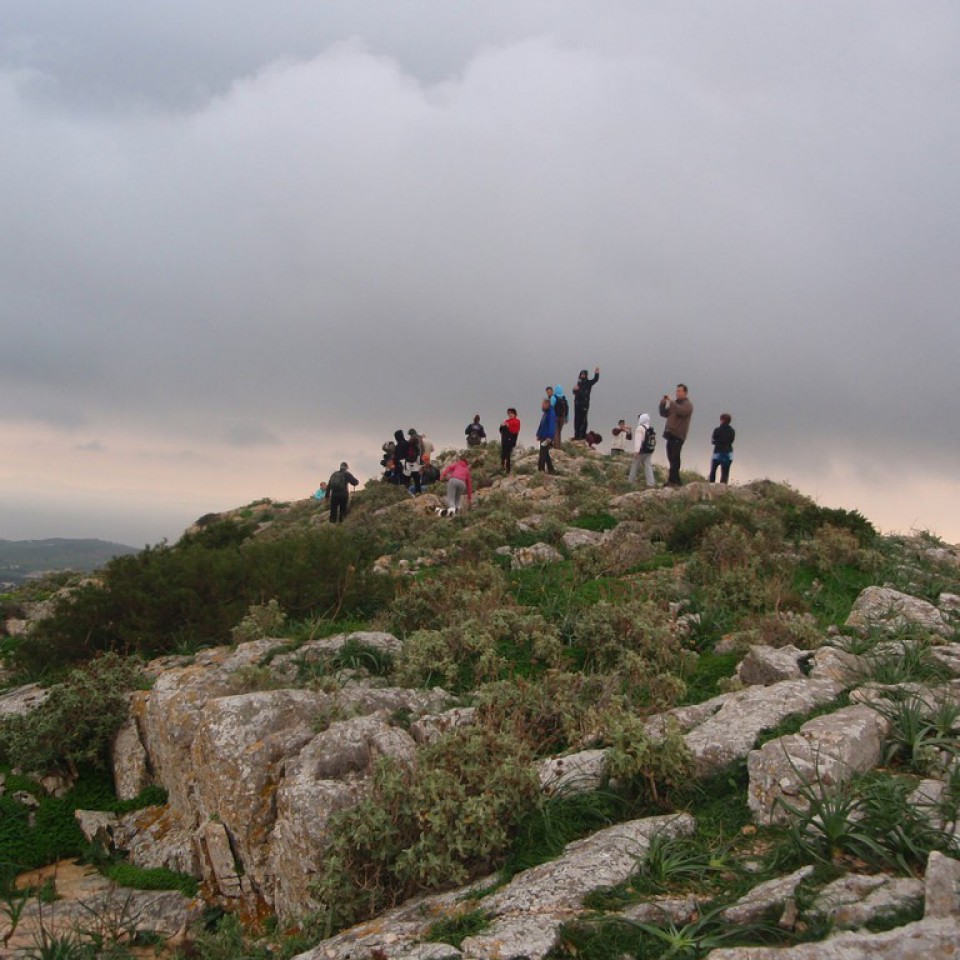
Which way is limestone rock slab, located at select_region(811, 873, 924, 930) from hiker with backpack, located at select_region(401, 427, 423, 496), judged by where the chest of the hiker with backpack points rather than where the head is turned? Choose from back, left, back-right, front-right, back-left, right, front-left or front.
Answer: back

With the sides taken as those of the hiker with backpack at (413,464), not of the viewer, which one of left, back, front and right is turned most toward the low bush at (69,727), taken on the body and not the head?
back

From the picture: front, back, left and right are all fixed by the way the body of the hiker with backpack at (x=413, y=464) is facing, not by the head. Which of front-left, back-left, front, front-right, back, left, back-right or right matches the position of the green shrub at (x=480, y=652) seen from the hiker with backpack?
back

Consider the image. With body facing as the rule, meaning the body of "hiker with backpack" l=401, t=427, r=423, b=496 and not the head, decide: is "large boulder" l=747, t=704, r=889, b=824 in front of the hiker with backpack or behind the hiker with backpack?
behind

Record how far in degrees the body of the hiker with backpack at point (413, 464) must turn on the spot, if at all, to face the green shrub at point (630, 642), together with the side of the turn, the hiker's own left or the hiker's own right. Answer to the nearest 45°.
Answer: approximately 180°

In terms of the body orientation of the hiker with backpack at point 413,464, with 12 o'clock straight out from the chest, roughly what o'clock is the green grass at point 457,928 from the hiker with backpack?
The green grass is roughly at 6 o'clock from the hiker with backpack.

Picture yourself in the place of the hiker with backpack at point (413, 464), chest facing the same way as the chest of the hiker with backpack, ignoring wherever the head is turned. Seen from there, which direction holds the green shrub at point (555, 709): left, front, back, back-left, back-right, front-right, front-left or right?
back

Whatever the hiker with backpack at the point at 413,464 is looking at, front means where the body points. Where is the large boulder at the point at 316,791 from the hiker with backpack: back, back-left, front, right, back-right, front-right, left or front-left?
back

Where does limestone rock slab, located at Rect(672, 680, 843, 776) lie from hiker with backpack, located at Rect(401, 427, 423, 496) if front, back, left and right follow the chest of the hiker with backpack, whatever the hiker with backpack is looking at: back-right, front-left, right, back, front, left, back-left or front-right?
back

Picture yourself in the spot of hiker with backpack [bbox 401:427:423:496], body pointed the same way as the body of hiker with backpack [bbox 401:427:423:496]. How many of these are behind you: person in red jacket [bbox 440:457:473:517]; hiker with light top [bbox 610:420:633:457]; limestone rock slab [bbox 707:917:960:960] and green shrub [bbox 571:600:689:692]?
3

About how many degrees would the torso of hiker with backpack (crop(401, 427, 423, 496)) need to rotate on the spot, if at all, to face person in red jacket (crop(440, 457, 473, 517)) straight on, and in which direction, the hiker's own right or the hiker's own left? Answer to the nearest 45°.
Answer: approximately 180°

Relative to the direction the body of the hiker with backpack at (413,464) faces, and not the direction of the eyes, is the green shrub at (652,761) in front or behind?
behind

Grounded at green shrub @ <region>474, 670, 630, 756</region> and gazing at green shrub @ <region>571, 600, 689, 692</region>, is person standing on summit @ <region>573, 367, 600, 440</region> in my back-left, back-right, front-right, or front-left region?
front-left

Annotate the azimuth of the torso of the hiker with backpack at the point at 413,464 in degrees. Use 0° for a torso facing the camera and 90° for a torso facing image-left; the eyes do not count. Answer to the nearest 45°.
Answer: approximately 180°
